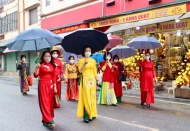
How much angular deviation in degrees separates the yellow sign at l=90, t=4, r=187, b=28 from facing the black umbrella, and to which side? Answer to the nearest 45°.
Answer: approximately 45° to its left

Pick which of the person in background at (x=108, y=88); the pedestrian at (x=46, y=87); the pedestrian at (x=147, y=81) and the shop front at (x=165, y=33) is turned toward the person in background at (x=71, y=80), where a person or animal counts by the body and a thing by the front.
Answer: the shop front

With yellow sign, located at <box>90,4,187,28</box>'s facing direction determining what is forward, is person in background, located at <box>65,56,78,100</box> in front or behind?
in front

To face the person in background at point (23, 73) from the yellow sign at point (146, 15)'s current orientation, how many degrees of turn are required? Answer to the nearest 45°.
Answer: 0° — it already faces them

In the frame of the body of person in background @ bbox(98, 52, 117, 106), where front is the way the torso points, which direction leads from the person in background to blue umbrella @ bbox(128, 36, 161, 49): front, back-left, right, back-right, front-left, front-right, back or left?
back-left

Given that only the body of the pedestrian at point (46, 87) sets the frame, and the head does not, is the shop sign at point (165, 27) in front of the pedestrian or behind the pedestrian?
behind
